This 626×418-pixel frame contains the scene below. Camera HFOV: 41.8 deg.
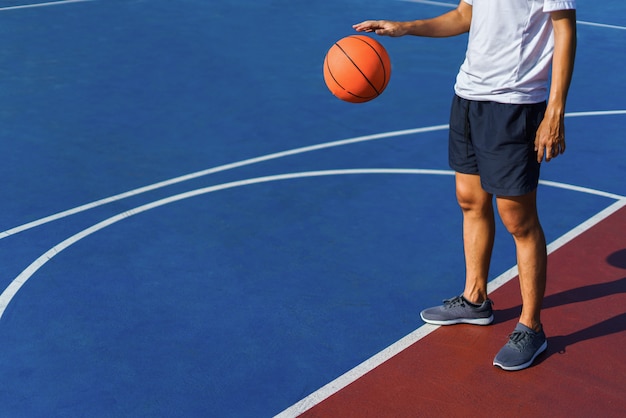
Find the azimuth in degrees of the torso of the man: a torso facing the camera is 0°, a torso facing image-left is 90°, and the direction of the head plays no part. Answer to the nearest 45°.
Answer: approximately 45°

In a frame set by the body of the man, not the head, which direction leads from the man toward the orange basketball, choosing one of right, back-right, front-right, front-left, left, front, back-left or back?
right
